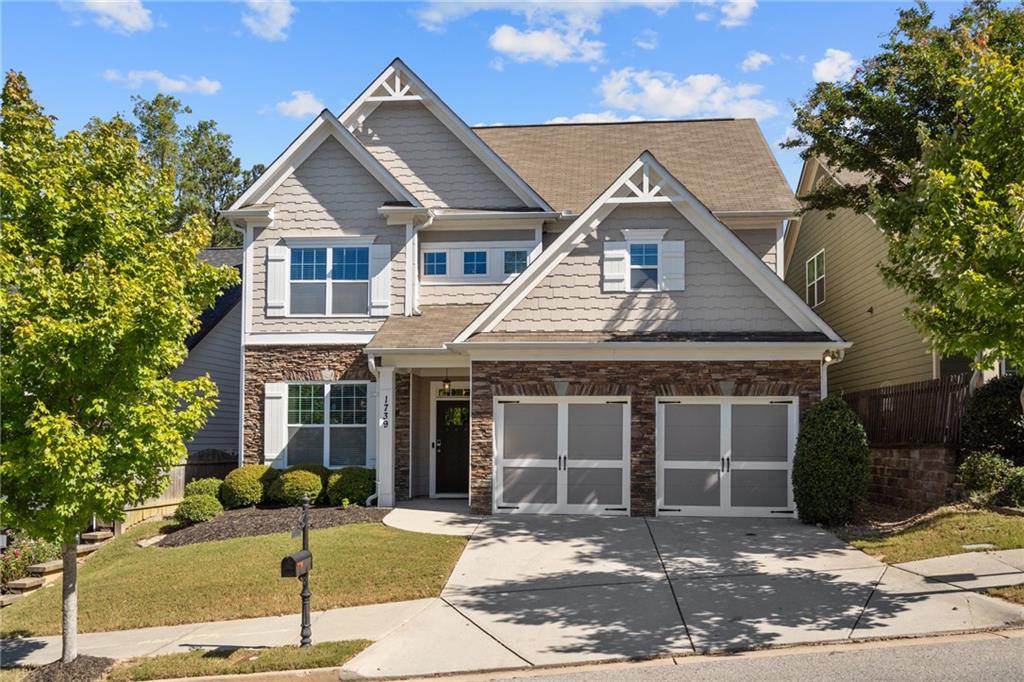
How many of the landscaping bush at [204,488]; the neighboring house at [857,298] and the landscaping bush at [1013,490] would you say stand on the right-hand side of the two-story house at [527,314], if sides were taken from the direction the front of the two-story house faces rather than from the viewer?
1

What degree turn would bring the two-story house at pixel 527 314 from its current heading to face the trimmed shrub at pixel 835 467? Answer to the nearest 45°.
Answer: approximately 45° to its left

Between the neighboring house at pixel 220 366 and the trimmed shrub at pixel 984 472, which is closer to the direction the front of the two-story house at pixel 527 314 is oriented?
the trimmed shrub

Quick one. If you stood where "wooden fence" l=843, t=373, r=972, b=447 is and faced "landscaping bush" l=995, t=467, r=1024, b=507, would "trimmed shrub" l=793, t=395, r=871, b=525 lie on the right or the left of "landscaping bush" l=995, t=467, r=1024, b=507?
right

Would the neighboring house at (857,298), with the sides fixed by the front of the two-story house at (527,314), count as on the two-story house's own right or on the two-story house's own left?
on the two-story house's own left

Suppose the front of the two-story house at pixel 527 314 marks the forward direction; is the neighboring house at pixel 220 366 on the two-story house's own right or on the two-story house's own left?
on the two-story house's own right

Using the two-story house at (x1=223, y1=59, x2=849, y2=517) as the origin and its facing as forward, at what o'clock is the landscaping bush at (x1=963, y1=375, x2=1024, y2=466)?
The landscaping bush is roughly at 10 o'clock from the two-story house.

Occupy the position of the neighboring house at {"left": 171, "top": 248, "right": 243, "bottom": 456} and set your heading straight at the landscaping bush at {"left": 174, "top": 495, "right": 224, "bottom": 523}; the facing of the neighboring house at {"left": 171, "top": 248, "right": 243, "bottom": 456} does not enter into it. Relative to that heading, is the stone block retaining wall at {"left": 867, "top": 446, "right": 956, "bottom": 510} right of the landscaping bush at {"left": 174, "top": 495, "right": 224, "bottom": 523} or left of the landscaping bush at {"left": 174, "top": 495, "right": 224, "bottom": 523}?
left

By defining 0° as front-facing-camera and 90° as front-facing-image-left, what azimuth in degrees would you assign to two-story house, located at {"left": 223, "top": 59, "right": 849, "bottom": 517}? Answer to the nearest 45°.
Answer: approximately 0°

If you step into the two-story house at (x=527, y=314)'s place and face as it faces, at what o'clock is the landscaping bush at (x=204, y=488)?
The landscaping bush is roughly at 3 o'clock from the two-story house.

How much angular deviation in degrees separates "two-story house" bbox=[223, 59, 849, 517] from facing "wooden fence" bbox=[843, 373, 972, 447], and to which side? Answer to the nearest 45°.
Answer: approximately 90° to its left
